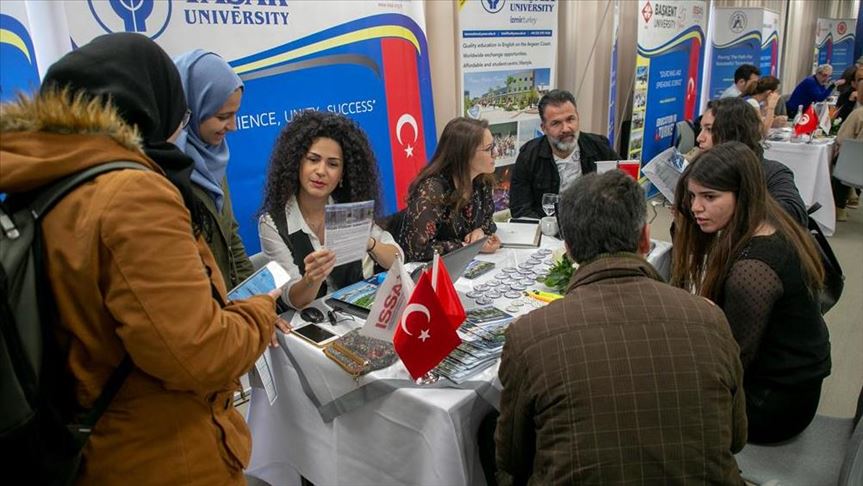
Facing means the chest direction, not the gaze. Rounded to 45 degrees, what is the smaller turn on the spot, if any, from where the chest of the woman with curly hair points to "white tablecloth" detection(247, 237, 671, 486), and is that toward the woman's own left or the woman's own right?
0° — they already face it

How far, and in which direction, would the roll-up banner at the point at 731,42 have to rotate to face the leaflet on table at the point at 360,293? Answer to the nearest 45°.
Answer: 0° — it already faces it

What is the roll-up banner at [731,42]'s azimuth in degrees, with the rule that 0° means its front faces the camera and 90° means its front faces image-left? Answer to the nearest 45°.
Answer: approximately 0°

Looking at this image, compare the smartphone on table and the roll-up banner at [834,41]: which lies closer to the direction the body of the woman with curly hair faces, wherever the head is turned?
the smartphone on table

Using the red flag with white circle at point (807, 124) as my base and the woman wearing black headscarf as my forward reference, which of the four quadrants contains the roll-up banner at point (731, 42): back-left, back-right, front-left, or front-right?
back-right

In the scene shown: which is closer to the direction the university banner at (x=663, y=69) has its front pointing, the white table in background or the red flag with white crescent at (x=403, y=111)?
the red flag with white crescent

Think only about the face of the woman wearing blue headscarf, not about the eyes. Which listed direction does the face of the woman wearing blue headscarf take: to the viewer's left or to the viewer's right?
to the viewer's right

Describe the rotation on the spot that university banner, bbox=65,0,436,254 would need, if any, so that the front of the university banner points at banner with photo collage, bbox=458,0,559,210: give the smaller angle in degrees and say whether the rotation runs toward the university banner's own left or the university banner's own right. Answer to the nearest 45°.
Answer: approximately 135° to the university banner's own left

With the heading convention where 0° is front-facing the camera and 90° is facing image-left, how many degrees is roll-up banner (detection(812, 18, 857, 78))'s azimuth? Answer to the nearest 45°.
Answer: approximately 0°

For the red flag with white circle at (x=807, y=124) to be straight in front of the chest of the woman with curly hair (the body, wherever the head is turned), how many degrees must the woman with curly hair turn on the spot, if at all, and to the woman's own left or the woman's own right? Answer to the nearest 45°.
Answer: approximately 135° to the woman's own left
